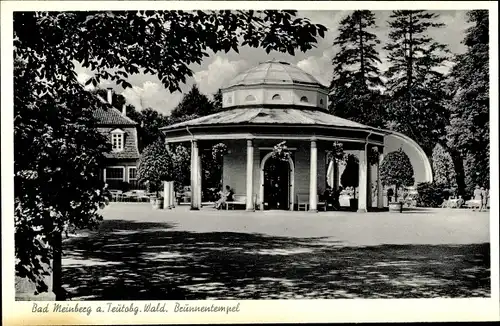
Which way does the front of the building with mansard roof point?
toward the camera

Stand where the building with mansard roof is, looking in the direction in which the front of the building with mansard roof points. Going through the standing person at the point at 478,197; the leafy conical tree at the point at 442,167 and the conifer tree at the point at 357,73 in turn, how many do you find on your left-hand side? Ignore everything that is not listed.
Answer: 3

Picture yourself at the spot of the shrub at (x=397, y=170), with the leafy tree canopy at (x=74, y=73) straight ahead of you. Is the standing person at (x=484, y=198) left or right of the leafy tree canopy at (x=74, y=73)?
left

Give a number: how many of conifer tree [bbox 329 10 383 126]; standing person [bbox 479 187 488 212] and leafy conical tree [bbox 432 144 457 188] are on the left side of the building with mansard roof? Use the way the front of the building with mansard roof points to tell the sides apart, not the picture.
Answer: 3

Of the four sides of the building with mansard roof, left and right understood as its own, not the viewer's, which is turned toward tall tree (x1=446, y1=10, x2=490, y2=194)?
left

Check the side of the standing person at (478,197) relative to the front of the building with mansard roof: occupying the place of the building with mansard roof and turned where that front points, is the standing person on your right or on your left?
on your left

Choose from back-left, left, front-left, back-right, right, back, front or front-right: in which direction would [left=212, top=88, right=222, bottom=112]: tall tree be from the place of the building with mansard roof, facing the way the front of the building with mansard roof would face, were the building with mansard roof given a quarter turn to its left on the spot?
front-left

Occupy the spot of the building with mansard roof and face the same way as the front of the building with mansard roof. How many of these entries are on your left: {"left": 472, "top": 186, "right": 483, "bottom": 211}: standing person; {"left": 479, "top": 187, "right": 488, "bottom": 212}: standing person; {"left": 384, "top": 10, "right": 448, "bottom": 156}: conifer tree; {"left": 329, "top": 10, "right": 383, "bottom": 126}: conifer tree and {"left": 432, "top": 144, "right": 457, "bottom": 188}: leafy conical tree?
5

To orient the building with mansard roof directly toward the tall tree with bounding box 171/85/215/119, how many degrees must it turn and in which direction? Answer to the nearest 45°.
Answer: approximately 135° to its left

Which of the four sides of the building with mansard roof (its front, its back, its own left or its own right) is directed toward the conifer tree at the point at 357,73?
left

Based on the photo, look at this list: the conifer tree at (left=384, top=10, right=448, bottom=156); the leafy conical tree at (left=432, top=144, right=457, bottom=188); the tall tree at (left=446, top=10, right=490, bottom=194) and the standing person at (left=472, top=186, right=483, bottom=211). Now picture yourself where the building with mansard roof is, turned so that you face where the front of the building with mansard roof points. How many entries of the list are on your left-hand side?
4
